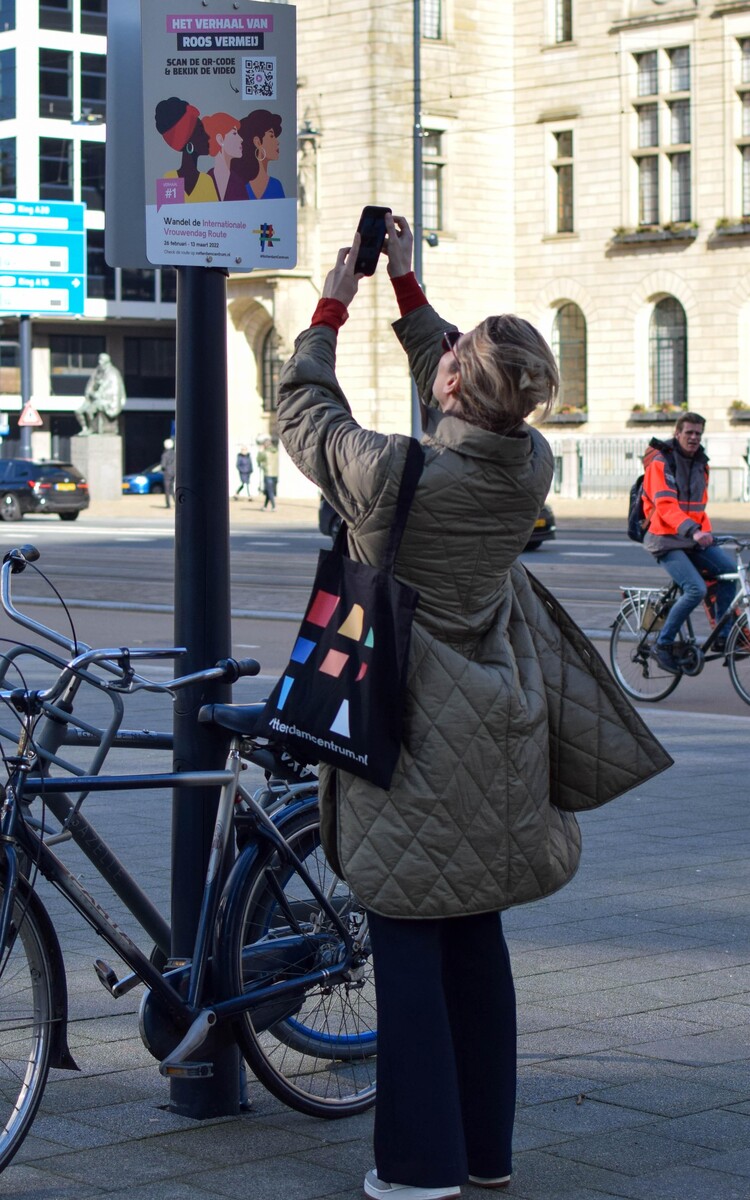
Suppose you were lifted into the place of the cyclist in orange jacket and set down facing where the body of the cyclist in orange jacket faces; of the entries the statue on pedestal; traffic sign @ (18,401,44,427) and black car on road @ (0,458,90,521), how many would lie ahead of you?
0

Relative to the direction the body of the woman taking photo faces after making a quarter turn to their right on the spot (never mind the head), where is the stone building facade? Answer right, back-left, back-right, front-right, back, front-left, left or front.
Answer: front-left

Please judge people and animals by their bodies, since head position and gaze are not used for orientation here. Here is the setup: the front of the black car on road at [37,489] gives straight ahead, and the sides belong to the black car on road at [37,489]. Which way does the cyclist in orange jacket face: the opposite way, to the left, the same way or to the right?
the opposite way

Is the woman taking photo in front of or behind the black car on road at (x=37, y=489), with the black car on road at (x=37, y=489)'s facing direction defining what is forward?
behind

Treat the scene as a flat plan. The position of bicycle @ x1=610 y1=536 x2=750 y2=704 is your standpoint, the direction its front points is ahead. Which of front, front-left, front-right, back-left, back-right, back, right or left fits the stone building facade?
back-left

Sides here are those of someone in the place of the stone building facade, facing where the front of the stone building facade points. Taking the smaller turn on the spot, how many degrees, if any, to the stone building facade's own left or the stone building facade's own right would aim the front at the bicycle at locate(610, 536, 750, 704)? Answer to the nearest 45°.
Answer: approximately 45° to the stone building facade's own left

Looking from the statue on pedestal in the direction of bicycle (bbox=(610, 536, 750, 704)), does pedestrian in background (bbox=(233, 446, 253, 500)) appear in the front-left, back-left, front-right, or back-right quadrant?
front-left

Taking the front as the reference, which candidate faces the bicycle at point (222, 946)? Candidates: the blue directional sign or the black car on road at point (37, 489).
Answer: the blue directional sign

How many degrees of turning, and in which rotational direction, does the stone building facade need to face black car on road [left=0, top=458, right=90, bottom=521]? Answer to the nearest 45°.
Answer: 0° — it already faces it

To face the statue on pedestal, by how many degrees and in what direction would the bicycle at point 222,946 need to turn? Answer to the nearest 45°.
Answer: approximately 135° to its right

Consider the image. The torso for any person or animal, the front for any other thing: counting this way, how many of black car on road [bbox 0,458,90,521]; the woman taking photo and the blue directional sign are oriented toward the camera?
1

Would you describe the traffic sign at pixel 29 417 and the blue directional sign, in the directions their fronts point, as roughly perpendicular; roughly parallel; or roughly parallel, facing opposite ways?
roughly parallel

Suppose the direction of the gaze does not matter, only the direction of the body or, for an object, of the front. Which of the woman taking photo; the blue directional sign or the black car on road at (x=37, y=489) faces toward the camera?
the blue directional sign
